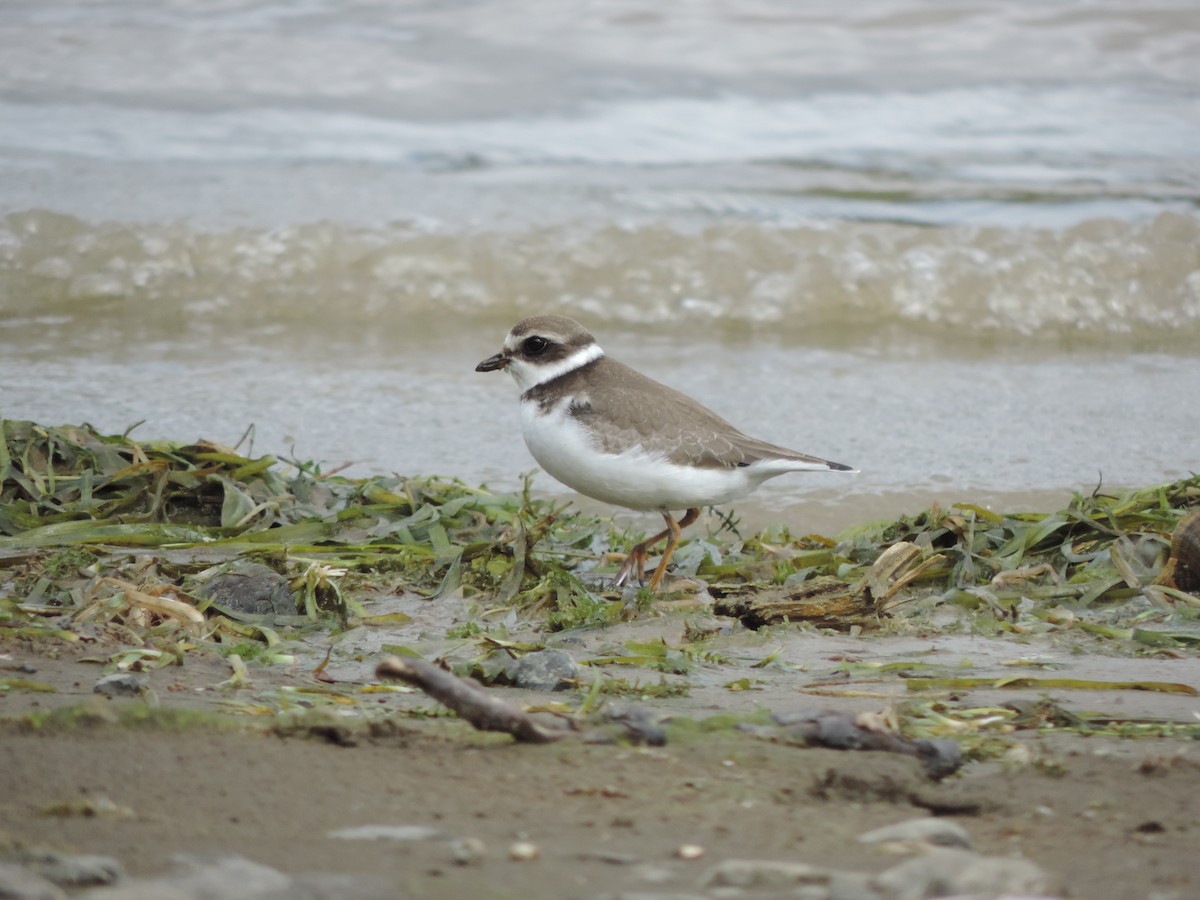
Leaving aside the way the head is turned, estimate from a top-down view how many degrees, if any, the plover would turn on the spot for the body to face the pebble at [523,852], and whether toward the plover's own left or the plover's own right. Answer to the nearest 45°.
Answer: approximately 90° to the plover's own left

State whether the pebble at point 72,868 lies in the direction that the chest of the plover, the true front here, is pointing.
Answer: no

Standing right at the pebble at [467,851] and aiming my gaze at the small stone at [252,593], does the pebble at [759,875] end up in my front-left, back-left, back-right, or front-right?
back-right

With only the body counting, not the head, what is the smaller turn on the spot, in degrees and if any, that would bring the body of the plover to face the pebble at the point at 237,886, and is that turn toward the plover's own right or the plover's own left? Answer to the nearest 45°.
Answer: approximately 90° to the plover's own left

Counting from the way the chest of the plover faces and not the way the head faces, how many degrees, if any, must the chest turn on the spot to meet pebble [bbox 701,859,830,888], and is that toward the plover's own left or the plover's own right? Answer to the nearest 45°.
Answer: approximately 90° to the plover's own left

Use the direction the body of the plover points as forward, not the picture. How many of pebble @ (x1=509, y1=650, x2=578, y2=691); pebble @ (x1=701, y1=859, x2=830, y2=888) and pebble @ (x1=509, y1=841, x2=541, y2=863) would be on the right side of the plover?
0

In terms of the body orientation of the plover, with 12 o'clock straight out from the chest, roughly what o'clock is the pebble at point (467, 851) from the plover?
The pebble is roughly at 9 o'clock from the plover.

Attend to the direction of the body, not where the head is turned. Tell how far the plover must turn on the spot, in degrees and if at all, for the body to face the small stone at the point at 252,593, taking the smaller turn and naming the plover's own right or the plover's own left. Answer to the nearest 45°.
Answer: approximately 45° to the plover's own left

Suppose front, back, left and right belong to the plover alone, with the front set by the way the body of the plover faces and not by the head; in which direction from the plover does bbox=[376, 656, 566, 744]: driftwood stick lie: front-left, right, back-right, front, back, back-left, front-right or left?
left

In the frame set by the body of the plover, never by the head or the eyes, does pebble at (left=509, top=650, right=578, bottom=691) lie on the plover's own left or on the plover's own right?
on the plover's own left

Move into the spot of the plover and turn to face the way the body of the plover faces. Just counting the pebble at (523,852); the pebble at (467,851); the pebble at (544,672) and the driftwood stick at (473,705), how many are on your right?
0

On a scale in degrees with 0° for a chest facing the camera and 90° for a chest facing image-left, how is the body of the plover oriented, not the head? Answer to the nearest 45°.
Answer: approximately 90°

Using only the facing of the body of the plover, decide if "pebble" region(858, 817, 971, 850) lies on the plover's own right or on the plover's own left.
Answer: on the plover's own left

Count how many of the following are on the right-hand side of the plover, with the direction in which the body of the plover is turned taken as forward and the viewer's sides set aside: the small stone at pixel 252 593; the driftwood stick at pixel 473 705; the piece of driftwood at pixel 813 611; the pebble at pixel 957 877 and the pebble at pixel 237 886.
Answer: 0

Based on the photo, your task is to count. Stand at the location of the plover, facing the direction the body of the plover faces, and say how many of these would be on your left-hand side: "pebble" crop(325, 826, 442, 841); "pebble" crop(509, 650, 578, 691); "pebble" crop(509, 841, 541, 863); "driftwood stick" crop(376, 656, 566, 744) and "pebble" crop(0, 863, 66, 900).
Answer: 5
